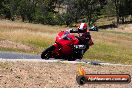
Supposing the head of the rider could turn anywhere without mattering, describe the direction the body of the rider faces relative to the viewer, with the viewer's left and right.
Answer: facing the viewer and to the left of the viewer
